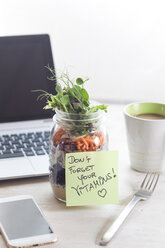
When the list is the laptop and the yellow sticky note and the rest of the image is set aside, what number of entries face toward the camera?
2

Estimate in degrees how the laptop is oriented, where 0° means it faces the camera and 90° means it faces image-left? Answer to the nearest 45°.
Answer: approximately 0°

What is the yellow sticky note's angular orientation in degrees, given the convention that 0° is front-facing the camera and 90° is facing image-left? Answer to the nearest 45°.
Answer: approximately 0°
